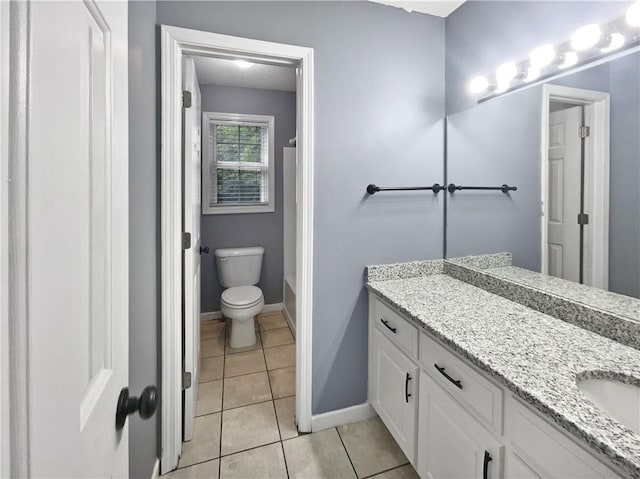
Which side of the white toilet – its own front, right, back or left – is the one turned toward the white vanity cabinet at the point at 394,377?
front

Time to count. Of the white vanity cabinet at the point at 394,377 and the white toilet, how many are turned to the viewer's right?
0

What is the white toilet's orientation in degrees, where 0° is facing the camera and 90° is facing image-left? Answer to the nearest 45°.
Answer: approximately 0°

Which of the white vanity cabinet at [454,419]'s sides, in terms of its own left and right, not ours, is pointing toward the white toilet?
right

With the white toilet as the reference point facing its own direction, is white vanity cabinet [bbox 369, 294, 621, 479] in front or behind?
in front

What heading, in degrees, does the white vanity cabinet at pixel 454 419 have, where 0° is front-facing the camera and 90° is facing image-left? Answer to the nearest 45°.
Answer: approximately 45°

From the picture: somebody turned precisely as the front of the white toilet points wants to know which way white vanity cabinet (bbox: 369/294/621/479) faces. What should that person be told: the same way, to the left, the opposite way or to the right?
to the right
